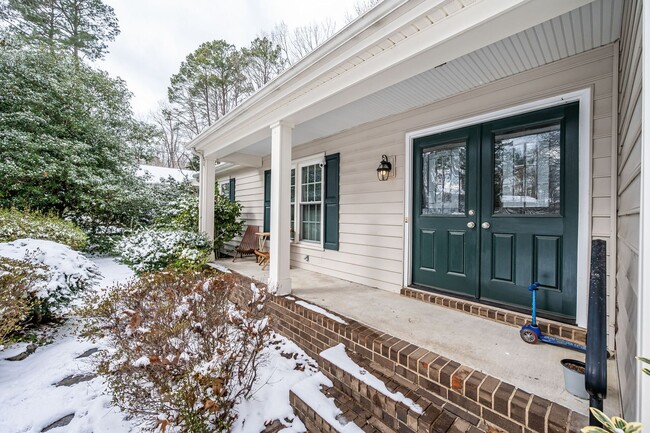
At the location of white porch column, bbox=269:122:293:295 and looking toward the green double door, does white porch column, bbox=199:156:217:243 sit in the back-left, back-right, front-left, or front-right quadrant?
back-left

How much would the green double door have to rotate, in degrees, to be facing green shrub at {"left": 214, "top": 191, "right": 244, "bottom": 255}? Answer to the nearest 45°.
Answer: approximately 45° to its right

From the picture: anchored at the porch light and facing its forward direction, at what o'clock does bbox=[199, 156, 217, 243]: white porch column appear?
The white porch column is roughly at 2 o'clock from the porch light.

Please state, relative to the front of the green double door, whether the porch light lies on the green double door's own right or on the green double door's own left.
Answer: on the green double door's own right

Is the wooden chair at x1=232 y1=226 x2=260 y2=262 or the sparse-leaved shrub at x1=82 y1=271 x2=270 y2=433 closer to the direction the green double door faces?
the sparse-leaved shrub

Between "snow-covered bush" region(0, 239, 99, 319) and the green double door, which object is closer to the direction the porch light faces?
the snow-covered bush

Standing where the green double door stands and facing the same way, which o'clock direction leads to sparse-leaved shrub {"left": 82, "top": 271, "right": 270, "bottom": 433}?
The sparse-leaved shrub is roughly at 12 o'clock from the green double door.

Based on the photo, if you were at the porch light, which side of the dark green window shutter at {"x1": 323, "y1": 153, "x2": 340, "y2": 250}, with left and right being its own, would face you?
left

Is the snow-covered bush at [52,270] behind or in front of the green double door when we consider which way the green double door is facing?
in front

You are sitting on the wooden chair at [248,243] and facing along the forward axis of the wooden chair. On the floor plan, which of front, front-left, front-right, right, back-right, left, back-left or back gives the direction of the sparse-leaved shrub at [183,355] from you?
front-left

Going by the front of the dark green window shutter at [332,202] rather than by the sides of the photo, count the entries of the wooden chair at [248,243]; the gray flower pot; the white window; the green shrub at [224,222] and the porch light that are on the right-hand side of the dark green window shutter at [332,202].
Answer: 3
